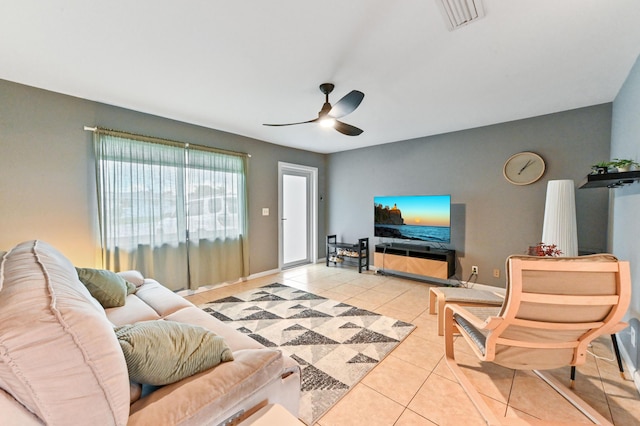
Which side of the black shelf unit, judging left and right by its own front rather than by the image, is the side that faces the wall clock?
left

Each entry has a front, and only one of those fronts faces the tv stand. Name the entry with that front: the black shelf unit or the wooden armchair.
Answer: the wooden armchair

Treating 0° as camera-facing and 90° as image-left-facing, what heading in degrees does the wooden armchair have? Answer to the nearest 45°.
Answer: approximately 135°

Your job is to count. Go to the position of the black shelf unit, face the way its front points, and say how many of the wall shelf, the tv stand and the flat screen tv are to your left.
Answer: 3

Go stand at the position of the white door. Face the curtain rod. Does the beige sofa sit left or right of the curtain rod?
left

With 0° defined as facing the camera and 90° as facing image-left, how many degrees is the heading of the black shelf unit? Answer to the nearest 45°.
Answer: approximately 45°

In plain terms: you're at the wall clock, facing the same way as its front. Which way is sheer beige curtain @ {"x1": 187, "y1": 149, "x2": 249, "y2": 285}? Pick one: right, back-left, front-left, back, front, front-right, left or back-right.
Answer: front-right

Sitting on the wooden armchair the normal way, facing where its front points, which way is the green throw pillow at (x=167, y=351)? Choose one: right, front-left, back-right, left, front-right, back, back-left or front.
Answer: left

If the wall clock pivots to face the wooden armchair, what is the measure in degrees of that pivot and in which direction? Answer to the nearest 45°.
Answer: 0° — it already faces it

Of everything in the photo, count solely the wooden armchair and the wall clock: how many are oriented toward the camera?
1
